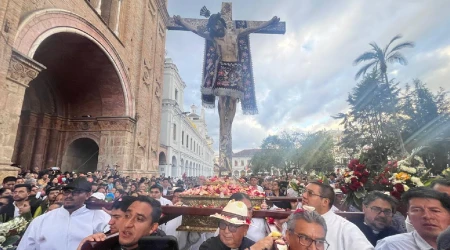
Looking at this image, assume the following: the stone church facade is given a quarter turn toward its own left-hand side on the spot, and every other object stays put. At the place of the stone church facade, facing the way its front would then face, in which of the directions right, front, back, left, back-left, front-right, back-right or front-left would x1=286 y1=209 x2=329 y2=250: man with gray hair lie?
back-right

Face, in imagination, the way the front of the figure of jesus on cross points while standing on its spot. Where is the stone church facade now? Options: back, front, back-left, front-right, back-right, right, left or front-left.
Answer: back-right

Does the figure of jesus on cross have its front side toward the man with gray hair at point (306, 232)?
yes

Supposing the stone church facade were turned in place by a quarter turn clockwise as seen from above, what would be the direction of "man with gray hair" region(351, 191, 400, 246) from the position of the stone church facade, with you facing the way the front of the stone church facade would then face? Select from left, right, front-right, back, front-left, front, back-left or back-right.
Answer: front-left

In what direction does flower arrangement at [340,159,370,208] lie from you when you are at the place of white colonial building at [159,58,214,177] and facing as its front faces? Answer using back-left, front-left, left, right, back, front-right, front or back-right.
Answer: front-right

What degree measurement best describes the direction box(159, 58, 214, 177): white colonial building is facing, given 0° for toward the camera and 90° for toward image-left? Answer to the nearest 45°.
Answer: approximately 315°

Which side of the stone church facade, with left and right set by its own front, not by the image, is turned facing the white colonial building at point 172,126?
left

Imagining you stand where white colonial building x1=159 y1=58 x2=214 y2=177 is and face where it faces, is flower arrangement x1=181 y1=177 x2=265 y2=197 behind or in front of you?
in front

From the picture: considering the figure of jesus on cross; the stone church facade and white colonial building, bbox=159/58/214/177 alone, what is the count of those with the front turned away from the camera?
0

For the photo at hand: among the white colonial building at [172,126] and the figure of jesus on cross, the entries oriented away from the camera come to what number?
0

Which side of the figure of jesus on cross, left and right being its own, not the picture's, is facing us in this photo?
front

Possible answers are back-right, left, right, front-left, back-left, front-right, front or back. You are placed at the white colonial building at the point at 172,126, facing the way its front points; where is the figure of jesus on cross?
front-right

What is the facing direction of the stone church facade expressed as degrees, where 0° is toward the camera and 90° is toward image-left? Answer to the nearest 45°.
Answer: approximately 315°

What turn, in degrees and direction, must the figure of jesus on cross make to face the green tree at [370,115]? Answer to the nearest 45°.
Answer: approximately 135° to its left

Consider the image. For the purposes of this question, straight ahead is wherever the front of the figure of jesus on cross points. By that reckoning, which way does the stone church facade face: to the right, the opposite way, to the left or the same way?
to the left

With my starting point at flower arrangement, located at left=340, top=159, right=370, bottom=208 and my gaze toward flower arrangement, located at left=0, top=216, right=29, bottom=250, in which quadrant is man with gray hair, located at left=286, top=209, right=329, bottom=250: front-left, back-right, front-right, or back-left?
front-left

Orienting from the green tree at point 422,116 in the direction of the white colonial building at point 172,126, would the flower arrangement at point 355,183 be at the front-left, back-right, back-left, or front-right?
front-left
